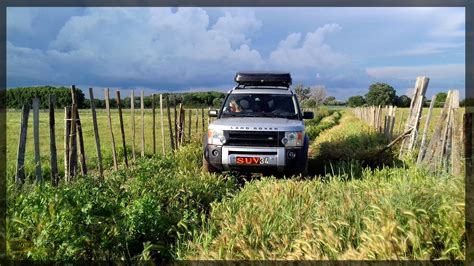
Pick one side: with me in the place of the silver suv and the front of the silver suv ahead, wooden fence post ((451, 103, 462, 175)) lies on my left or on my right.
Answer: on my left

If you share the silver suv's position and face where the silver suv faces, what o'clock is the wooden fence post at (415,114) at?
The wooden fence post is roughly at 8 o'clock from the silver suv.

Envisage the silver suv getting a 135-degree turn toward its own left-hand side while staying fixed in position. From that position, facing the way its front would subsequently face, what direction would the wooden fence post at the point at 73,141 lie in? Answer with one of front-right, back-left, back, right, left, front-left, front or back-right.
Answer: back-left

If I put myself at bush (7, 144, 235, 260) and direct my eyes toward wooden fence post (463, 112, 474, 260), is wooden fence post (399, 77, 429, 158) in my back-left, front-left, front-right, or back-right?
front-left

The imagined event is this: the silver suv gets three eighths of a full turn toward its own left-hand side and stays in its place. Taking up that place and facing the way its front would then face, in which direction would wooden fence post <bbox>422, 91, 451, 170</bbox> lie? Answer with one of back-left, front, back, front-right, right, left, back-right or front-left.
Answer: front-right

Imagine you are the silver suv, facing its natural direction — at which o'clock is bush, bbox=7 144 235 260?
The bush is roughly at 1 o'clock from the silver suv.

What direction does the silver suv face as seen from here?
toward the camera

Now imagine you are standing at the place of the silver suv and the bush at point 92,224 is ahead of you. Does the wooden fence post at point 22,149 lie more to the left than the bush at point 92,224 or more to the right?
right

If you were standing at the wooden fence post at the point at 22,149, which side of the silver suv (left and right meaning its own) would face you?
right
